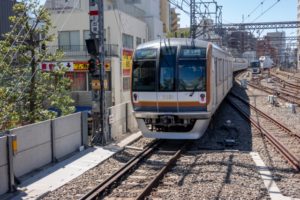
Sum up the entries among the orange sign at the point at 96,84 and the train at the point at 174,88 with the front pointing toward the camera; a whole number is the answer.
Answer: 2

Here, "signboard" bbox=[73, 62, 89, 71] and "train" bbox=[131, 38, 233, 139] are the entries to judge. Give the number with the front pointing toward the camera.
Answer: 2

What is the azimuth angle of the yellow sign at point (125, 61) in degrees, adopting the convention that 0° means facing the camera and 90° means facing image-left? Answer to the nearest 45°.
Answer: approximately 0°

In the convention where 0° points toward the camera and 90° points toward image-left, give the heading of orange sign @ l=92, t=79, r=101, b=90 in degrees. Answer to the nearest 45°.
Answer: approximately 0°
